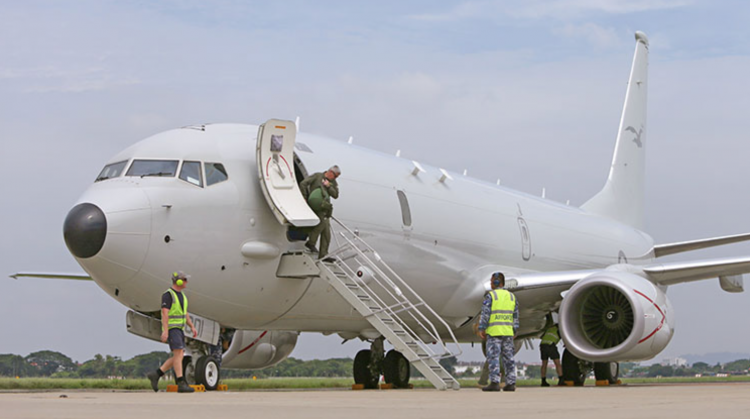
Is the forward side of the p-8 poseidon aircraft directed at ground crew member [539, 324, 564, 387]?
no

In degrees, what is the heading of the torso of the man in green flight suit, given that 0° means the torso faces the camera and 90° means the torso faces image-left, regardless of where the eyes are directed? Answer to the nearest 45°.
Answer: approximately 315°

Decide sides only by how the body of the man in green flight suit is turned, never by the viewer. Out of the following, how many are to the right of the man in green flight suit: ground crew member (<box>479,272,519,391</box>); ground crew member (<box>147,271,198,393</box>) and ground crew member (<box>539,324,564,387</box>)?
1

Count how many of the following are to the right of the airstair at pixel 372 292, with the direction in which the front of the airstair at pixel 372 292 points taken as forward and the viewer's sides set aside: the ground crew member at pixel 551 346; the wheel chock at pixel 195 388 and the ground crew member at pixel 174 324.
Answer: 2

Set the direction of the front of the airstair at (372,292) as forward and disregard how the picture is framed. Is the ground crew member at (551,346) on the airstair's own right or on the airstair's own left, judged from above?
on the airstair's own left

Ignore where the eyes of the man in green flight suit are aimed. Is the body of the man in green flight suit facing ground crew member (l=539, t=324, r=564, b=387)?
no

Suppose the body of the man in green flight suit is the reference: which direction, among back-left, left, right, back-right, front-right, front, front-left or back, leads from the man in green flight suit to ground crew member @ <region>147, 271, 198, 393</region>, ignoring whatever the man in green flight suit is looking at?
right

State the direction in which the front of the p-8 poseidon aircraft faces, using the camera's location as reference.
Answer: facing the viewer and to the left of the viewer
